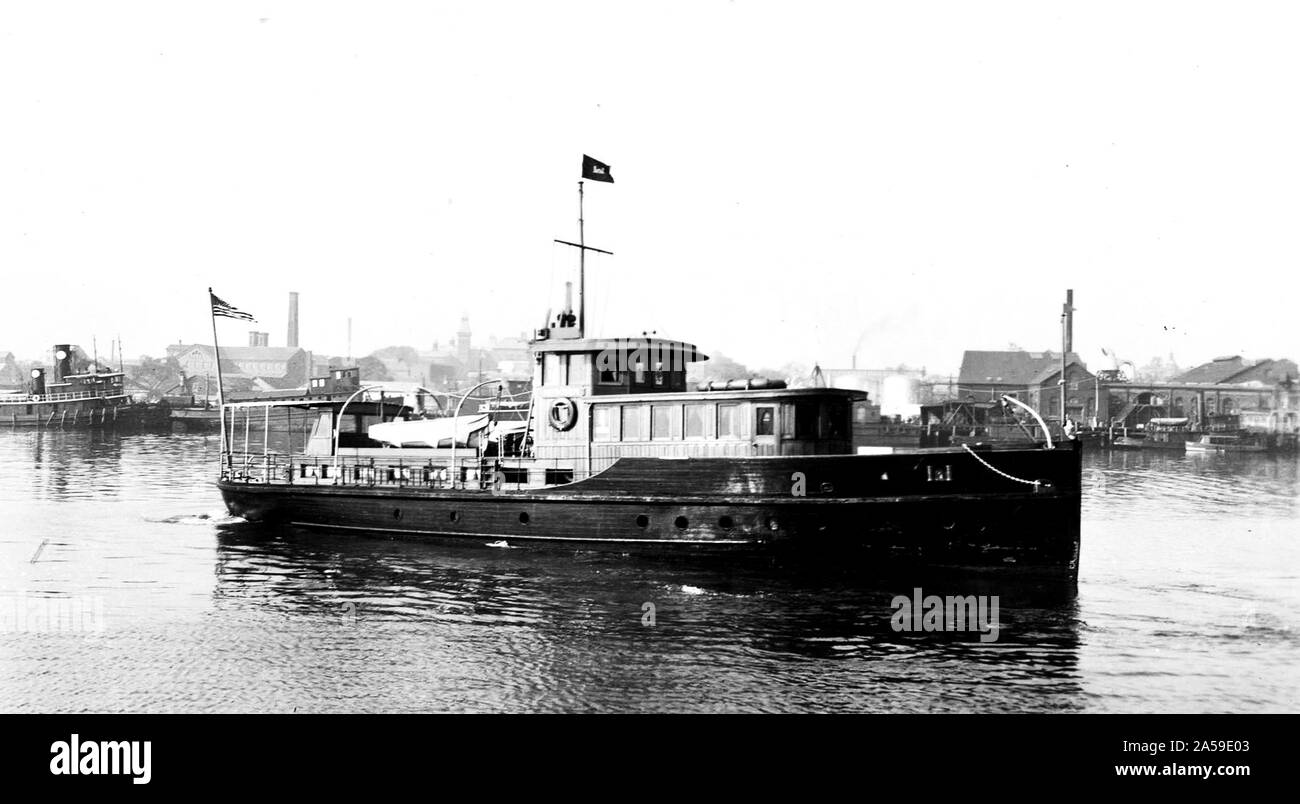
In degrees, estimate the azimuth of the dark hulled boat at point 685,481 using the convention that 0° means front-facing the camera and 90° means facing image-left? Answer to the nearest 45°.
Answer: approximately 315°
